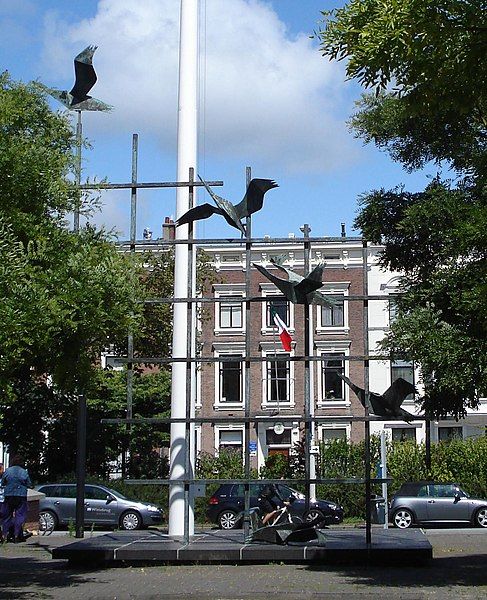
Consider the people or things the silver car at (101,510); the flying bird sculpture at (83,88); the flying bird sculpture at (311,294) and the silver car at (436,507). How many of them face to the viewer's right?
2

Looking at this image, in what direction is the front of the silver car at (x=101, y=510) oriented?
to the viewer's right

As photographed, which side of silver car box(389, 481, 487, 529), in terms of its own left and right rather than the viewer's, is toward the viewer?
right

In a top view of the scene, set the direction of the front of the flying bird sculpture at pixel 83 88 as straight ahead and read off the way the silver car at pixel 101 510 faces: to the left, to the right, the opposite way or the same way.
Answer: the opposite way
